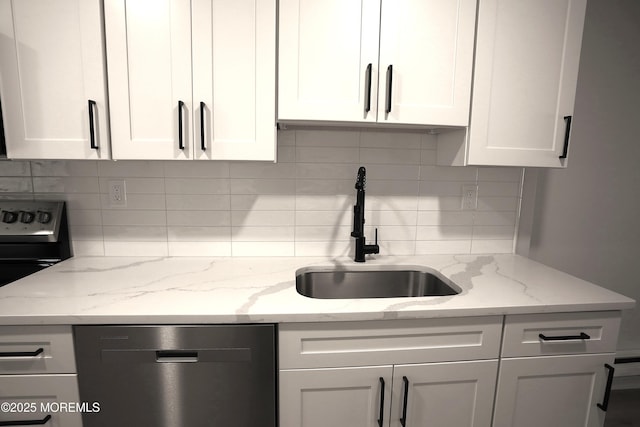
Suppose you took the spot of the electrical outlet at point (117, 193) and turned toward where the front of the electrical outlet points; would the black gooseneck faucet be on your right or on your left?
on your left

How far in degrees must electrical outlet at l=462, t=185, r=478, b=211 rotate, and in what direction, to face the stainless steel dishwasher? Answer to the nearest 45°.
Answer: approximately 45° to its right

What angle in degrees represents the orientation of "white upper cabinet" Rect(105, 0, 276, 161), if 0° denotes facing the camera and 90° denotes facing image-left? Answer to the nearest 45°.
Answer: approximately 0°

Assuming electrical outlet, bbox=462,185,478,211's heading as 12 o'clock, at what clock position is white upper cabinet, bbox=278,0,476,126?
The white upper cabinet is roughly at 1 o'clock from the electrical outlet.

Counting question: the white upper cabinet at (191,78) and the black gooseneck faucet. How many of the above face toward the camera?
2

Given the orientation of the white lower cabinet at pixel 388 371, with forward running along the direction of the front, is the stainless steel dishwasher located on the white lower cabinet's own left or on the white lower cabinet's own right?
on the white lower cabinet's own right

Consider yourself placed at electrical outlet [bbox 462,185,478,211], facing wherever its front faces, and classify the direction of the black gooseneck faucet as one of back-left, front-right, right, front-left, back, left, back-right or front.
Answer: front-right

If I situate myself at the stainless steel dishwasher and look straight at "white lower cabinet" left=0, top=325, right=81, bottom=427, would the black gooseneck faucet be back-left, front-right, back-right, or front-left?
back-right

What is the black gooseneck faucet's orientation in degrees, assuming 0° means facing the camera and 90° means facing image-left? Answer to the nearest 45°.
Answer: approximately 0°
